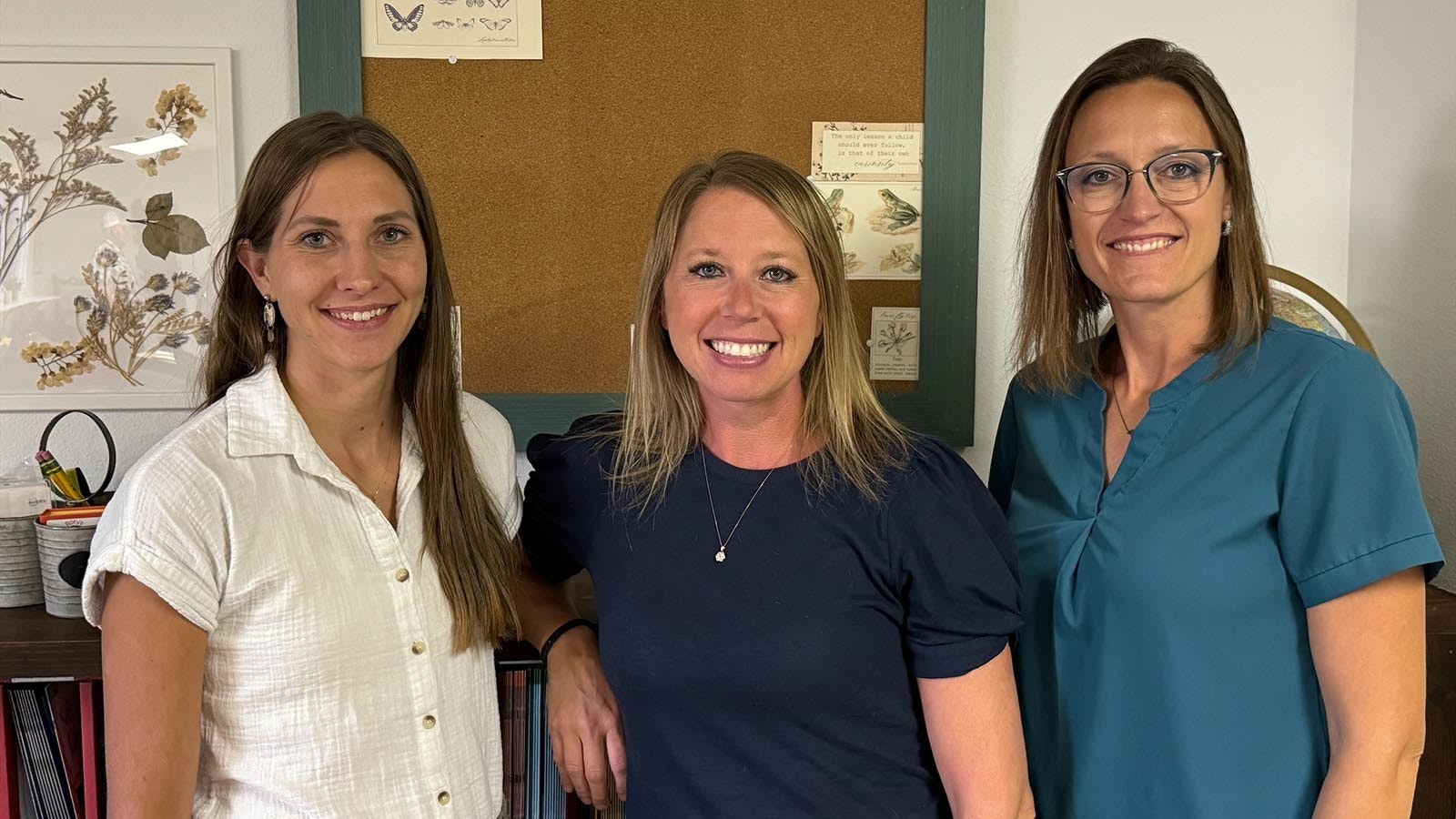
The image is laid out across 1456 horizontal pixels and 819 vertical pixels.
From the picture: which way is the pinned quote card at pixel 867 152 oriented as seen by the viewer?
toward the camera

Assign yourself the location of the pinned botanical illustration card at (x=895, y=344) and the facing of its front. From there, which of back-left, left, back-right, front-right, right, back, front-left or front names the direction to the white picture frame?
right

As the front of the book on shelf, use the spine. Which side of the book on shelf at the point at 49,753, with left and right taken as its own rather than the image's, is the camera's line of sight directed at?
front

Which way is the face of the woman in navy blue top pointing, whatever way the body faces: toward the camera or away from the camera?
toward the camera

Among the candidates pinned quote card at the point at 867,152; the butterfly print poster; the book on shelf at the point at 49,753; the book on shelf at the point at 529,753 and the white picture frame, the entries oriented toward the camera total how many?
5

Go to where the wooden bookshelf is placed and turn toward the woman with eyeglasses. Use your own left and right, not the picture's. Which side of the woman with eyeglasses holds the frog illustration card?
left

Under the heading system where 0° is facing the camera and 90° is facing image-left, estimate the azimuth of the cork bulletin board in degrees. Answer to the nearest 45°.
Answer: approximately 0°

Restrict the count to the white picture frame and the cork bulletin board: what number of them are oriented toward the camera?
2

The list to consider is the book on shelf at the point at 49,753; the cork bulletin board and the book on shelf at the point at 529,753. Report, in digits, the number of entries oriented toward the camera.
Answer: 3

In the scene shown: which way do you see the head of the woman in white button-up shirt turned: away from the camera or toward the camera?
toward the camera

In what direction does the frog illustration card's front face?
toward the camera

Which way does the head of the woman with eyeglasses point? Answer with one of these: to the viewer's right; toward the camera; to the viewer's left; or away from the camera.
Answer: toward the camera

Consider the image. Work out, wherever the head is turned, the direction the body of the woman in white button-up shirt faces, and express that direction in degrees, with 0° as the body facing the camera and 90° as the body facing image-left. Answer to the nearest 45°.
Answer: approximately 315°

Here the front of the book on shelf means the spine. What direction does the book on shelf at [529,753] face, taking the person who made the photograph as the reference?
facing the viewer
